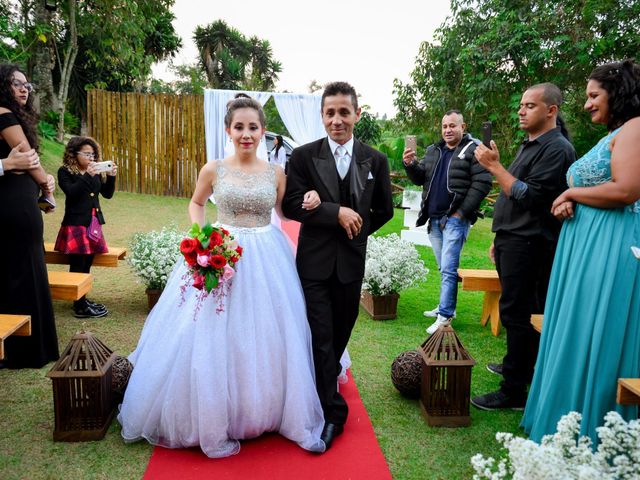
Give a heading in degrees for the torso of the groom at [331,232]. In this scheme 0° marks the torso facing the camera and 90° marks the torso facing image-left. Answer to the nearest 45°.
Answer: approximately 0°

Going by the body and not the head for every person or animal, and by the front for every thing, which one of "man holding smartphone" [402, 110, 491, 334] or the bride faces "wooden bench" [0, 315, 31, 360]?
the man holding smartphone

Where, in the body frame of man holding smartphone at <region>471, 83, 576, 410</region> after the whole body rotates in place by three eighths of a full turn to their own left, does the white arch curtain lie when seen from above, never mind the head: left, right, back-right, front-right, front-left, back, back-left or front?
back

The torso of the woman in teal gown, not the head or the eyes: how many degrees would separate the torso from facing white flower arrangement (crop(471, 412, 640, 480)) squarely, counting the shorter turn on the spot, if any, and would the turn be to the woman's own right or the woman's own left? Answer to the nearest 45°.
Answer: approximately 90° to the woman's own left

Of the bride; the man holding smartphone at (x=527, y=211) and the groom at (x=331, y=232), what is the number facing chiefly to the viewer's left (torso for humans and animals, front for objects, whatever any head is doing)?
1

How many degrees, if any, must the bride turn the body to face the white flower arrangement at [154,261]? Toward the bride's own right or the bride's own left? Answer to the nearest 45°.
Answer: approximately 180°

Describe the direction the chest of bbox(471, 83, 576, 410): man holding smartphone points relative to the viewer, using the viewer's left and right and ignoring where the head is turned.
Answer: facing to the left of the viewer

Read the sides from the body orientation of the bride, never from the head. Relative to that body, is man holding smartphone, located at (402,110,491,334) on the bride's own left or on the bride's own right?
on the bride's own left

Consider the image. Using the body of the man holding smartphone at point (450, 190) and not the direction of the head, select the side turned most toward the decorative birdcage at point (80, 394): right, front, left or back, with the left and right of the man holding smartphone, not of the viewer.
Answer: front

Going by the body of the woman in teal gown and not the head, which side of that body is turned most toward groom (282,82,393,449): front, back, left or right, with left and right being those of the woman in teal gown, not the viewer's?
front

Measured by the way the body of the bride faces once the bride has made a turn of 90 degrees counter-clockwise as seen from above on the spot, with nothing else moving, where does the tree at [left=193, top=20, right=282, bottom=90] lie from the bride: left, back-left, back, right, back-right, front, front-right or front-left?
left

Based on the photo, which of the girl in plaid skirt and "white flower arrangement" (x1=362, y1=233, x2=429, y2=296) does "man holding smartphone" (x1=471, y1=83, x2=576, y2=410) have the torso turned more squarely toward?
the girl in plaid skirt

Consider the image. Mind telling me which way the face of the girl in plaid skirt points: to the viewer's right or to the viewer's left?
to the viewer's right

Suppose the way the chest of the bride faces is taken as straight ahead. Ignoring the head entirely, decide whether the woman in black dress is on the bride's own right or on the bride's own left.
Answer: on the bride's own right
